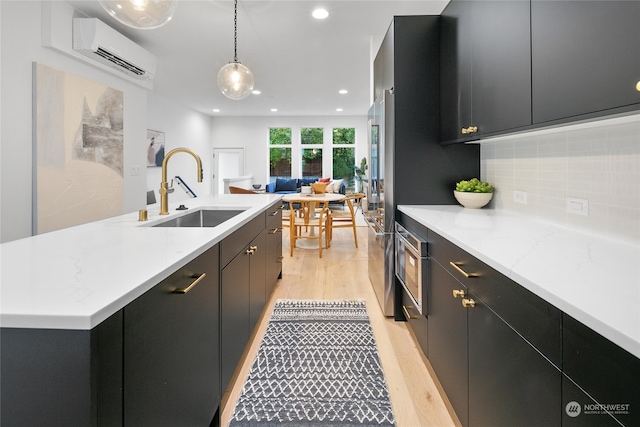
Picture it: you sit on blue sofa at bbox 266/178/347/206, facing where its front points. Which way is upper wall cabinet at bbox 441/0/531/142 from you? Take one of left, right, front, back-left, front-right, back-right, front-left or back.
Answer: front

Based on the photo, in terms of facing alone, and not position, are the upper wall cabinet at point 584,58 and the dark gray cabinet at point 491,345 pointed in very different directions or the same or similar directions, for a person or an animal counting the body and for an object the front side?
same or similar directions

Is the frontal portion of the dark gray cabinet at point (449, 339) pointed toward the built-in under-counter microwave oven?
no

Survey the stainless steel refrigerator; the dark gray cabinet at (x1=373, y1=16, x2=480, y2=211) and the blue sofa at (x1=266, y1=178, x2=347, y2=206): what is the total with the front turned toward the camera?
1

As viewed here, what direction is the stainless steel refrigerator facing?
to the viewer's left

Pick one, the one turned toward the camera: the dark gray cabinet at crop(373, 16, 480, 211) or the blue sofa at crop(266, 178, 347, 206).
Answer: the blue sofa

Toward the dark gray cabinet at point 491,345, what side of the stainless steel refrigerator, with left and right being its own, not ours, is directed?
left

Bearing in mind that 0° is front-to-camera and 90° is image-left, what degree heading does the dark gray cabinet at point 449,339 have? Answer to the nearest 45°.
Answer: approximately 45°

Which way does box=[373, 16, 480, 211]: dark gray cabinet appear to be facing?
to the viewer's left

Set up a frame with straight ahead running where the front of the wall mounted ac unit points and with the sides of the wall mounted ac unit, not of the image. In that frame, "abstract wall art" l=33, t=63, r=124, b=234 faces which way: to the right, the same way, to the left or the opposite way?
the same way

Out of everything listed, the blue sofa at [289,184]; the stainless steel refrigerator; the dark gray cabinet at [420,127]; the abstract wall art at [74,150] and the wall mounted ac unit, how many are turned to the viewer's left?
2

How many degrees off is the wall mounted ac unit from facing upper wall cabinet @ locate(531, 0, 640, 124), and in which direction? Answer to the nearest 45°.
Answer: approximately 45° to its right

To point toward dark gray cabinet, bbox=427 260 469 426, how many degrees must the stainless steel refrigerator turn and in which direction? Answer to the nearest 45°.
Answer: approximately 90° to its left

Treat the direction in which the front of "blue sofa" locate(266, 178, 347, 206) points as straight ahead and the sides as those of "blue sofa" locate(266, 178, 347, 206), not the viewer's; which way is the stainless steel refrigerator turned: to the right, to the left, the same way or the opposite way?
to the right
